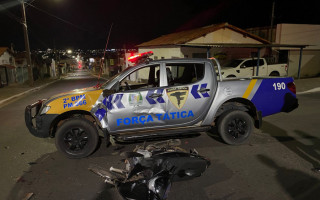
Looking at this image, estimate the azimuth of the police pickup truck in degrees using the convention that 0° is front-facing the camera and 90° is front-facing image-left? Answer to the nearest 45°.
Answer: approximately 90°

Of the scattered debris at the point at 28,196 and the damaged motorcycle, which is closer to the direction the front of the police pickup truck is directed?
the scattered debris

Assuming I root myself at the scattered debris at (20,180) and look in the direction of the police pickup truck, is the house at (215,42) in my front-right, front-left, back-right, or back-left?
front-left

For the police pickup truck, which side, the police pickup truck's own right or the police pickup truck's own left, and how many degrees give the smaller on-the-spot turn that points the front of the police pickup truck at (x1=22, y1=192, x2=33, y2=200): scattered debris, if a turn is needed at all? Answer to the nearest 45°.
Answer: approximately 45° to the police pickup truck's own left

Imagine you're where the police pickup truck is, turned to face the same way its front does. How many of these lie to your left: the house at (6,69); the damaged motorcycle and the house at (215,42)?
1

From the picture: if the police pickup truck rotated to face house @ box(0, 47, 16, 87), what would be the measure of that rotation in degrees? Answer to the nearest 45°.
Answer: approximately 45° to its right

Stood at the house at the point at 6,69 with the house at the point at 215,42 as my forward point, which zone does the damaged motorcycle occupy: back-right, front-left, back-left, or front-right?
front-right

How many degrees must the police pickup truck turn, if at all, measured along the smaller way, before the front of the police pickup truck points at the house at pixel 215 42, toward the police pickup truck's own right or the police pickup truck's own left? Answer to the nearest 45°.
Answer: approximately 90° to the police pickup truck's own right

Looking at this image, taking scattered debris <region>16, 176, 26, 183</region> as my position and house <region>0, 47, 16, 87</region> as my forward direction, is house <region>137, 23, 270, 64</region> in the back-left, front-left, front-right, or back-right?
front-right

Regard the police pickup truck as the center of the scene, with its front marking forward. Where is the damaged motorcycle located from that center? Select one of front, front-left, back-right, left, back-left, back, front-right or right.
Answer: left
